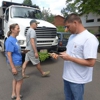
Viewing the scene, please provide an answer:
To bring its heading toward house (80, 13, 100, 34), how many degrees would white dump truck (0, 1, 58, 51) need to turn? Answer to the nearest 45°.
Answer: approximately 90° to its left

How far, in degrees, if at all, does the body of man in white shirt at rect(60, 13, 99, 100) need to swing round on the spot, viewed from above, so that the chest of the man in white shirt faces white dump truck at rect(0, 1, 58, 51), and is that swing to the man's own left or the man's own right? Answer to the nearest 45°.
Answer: approximately 90° to the man's own right

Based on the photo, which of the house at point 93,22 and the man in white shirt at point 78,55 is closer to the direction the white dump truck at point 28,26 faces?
the man in white shirt

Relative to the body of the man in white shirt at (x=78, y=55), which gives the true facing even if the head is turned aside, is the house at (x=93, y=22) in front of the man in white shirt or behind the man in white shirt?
behind

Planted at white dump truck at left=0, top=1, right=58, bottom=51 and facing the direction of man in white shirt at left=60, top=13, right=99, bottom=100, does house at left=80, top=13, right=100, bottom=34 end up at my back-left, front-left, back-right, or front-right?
back-left

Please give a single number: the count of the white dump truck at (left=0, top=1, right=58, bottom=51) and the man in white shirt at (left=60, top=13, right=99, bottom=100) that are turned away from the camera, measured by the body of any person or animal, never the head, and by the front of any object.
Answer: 0

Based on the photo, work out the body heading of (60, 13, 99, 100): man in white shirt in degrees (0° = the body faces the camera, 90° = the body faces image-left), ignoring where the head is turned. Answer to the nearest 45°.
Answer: approximately 45°

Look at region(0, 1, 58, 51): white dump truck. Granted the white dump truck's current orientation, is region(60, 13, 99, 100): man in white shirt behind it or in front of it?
in front

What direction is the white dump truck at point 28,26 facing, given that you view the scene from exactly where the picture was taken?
facing the viewer and to the right of the viewer

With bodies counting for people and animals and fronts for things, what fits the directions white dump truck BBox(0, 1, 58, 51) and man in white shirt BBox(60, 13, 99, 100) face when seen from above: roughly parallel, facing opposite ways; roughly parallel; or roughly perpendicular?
roughly perpendicular
